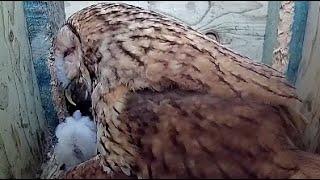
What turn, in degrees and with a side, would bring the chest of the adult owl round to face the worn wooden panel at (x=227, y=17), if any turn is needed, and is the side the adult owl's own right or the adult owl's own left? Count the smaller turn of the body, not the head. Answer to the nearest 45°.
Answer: approximately 90° to the adult owl's own right

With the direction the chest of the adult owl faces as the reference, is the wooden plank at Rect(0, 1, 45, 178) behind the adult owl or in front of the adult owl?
in front

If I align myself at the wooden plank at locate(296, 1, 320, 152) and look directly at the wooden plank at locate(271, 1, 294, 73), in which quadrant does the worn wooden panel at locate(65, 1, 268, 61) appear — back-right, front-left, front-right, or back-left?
front-left

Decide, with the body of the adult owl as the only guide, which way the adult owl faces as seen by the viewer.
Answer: to the viewer's left
